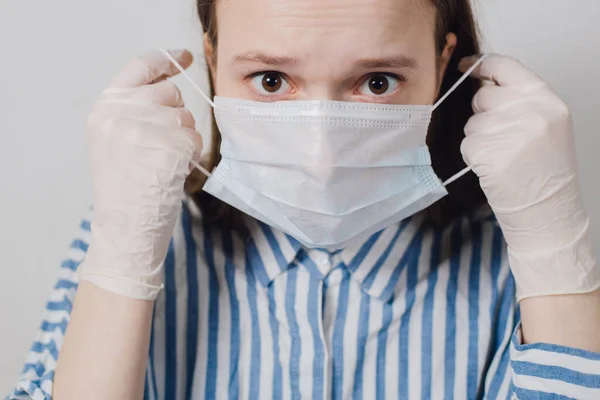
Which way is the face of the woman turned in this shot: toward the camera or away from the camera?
toward the camera

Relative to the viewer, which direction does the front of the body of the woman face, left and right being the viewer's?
facing the viewer
